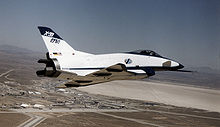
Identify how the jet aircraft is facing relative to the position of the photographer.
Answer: facing to the right of the viewer
